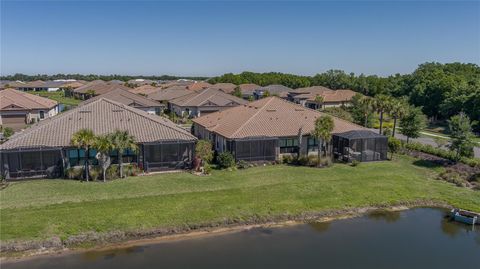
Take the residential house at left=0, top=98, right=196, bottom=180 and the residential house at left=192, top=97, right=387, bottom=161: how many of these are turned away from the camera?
2

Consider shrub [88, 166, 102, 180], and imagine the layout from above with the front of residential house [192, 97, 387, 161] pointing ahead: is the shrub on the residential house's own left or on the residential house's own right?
on the residential house's own left

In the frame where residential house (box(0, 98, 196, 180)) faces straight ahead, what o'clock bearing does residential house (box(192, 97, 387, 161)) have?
residential house (box(192, 97, 387, 161)) is roughly at 3 o'clock from residential house (box(0, 98, 196, 180)).

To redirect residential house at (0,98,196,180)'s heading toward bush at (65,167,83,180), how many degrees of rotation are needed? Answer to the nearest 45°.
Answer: approximately 180°

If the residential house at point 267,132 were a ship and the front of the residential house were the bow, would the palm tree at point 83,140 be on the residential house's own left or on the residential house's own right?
on the residential house's own left

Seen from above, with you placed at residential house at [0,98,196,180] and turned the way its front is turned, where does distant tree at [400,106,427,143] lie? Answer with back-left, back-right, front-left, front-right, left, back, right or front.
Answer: right

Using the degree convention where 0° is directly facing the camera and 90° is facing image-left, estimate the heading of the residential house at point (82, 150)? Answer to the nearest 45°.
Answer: approximately 180°

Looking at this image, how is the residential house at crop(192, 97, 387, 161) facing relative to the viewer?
away from the camera

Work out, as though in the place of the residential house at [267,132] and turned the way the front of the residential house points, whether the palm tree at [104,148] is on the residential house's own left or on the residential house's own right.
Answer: on the residential house's own left
